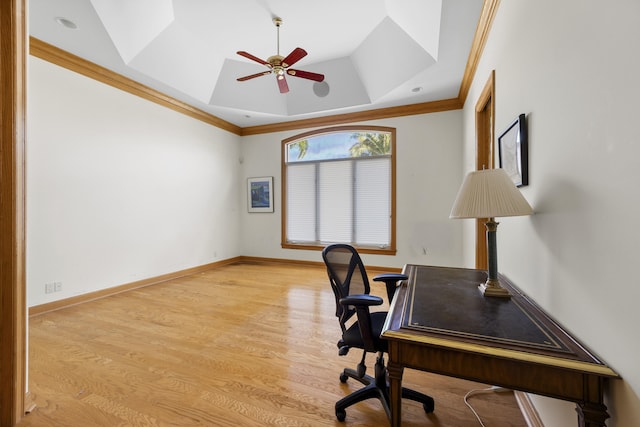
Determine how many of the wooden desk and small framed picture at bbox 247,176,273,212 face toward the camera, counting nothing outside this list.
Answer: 1

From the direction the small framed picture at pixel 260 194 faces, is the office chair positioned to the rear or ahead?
ahead

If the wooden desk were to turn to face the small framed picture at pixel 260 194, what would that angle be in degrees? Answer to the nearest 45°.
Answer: approximately 45° to its right

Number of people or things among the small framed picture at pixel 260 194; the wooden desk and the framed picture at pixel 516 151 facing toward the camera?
1

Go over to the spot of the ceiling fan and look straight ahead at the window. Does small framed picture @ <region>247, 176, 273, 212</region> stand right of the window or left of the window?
left

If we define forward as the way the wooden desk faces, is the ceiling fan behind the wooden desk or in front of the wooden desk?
in front

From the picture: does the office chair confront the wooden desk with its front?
yes

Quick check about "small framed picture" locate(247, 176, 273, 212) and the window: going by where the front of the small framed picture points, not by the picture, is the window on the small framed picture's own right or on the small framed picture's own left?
on the small framed picture's own left

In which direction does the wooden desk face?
to the viewer's left

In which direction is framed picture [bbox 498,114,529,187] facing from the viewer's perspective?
to the viewer's left

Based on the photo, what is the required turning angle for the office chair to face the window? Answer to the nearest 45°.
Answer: approximately 135° to its left
